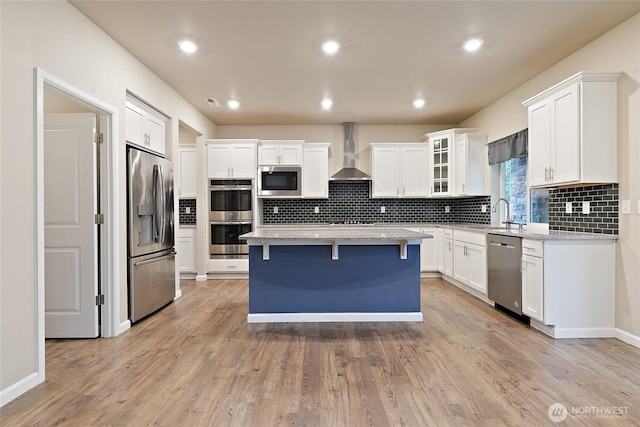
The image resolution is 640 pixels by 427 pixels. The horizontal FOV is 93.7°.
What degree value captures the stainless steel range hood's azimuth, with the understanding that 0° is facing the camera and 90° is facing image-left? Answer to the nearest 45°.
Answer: approximately 0°

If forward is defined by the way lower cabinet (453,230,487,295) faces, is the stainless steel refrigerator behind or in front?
in front

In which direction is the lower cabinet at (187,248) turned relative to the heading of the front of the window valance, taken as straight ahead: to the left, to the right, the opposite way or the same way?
to the left

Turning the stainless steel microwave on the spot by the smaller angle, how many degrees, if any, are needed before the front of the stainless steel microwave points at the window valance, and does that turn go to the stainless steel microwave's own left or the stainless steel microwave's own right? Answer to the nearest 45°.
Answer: approximately 45° to the stainless steel microwave's own left

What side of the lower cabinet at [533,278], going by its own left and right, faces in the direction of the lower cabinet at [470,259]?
right

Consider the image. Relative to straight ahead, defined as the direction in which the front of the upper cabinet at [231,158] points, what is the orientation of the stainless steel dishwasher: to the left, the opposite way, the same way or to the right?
to the right

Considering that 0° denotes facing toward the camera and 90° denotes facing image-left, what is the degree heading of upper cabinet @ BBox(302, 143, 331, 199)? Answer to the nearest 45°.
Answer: approximately 0°
